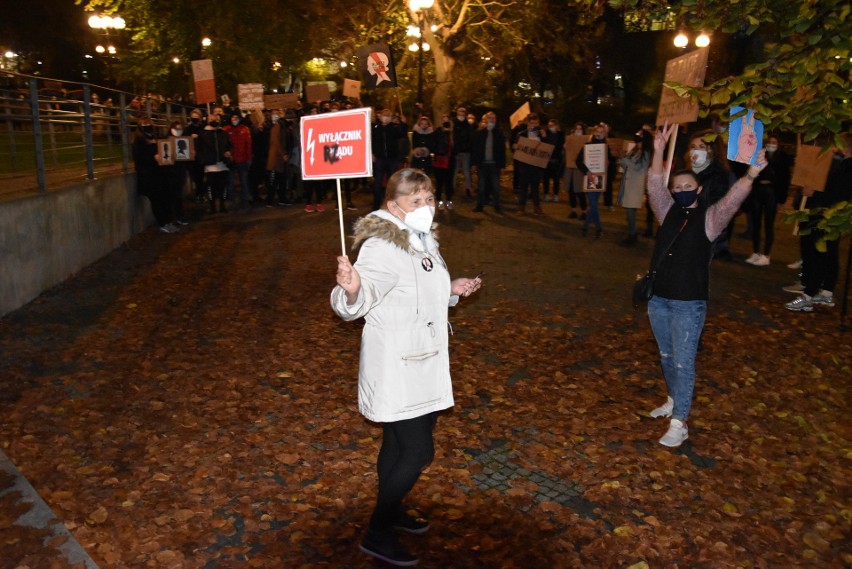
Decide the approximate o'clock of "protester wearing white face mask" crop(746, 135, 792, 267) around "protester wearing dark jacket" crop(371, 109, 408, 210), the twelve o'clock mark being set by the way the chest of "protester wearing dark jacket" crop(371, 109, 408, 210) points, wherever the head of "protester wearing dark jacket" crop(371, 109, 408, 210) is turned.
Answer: "protester wearing white face mask" crop(746, 135, 792, 267) is roughly at 10 o'clock from "protester wearing dark jacket" crop(371, 109, 408, 210).

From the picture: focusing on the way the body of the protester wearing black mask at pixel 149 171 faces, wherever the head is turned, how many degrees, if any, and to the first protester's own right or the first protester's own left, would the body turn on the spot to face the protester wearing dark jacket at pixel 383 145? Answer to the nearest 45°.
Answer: approximately 45° to the first protester's own left

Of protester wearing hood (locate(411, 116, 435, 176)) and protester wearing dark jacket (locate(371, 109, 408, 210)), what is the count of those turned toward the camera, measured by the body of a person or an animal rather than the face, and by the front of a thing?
2

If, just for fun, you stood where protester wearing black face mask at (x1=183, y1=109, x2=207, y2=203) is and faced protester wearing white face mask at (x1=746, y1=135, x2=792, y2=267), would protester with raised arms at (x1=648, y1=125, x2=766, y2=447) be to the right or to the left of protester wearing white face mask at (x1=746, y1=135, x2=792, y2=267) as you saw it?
right

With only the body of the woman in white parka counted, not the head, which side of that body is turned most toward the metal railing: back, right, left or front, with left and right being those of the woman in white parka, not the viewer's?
back

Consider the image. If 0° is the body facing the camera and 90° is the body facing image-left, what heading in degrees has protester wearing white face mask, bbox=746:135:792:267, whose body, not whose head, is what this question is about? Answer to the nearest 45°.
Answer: approximately 45°

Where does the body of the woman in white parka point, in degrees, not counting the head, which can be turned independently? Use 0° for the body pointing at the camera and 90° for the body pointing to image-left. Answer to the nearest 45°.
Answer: approximately 315°

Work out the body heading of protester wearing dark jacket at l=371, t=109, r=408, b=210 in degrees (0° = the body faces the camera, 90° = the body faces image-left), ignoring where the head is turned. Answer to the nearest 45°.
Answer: approximately 0°

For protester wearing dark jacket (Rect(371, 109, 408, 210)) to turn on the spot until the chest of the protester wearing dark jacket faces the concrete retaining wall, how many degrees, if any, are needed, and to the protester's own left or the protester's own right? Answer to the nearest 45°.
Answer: approximately 45° to the protester's own right
